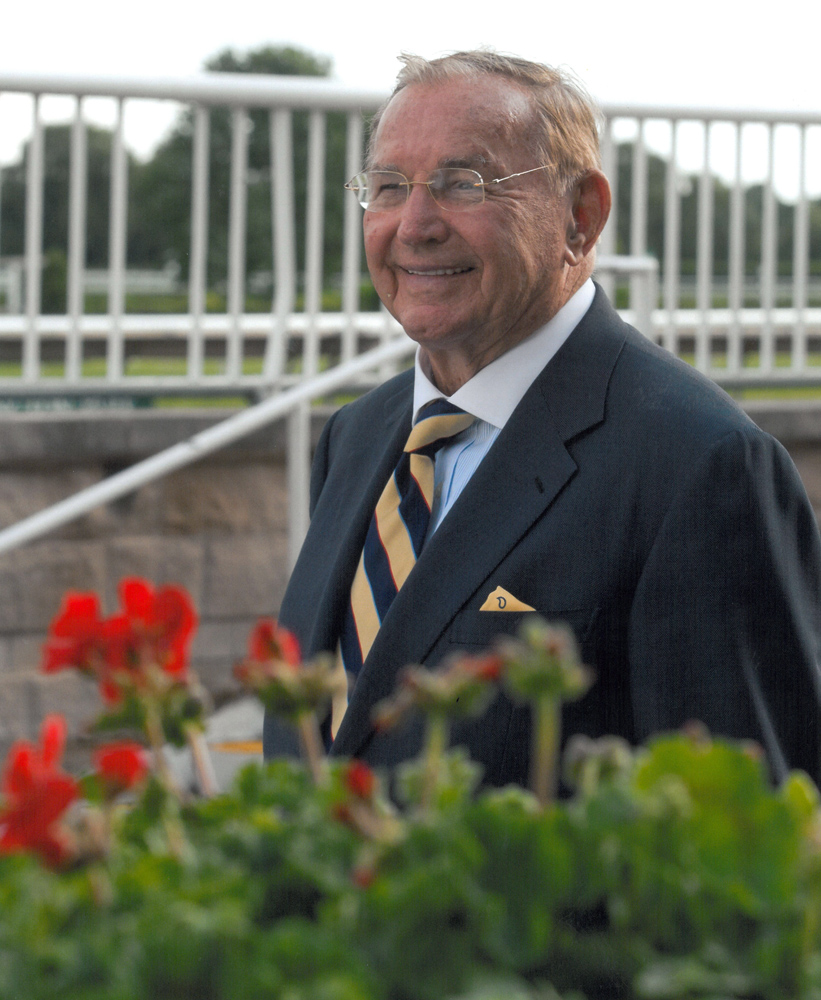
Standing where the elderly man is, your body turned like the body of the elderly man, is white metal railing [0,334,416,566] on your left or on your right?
on your right

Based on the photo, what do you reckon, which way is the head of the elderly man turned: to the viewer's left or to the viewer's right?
to the viewer's left

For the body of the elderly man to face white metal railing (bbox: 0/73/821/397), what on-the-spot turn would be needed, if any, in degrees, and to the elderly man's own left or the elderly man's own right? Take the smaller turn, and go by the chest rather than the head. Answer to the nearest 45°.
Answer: approximately 135° to the elderly man's own right

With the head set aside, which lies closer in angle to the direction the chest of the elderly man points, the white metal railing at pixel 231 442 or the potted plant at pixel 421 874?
the potted plant

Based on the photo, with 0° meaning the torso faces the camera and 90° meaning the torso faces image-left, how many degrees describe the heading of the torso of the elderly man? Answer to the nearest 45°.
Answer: approximately 45°

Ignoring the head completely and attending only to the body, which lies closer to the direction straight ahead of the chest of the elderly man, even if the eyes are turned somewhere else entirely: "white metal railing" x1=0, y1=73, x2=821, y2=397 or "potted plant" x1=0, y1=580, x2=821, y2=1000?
the potted plant
